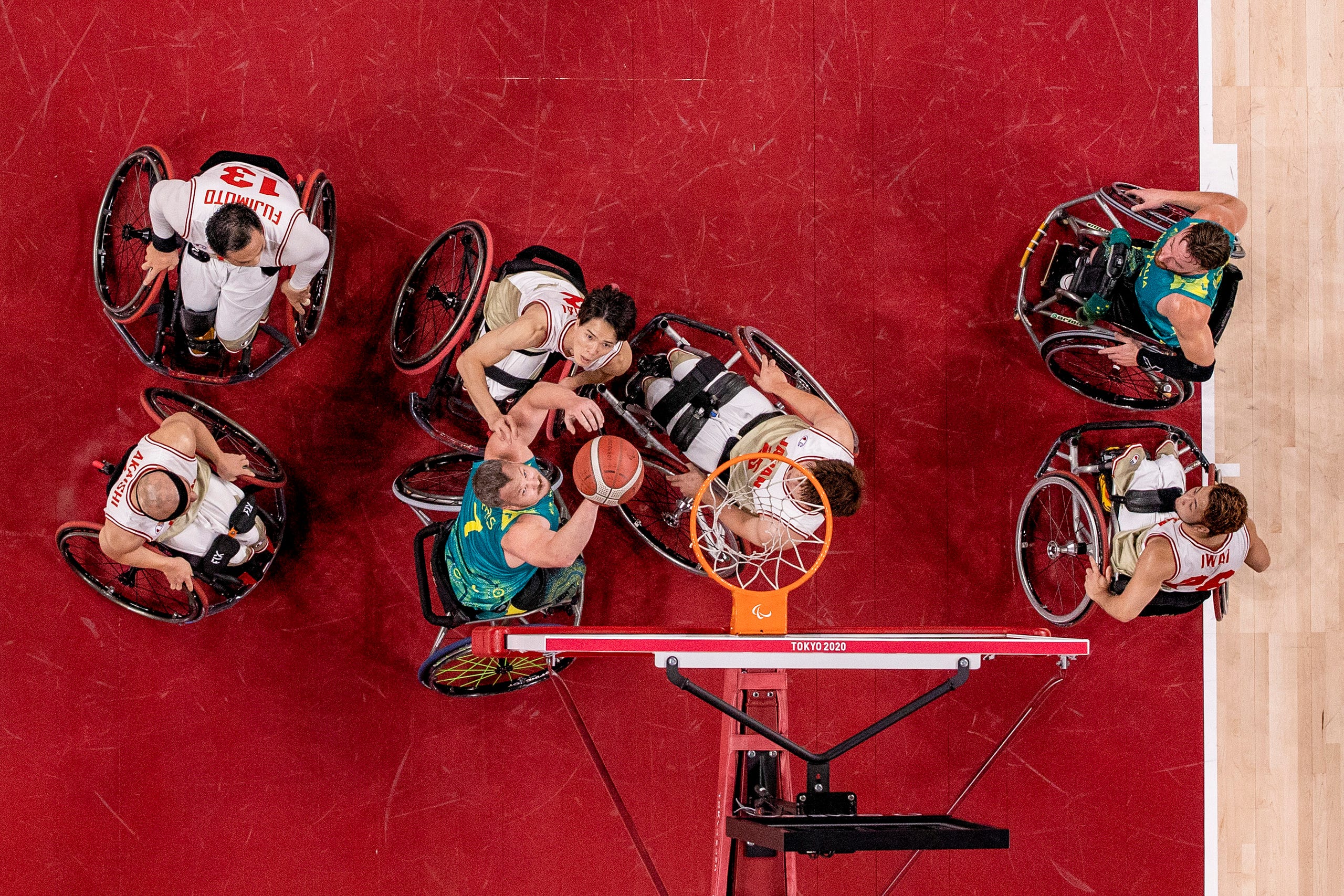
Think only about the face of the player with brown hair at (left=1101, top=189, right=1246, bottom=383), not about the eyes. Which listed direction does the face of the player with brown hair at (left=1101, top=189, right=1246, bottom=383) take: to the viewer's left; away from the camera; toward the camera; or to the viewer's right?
to the viewer's left

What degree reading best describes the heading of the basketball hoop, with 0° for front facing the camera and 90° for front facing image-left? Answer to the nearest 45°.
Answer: approximately 180°

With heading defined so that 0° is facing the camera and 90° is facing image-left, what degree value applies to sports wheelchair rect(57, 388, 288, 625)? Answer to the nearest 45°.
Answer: approximately 315°

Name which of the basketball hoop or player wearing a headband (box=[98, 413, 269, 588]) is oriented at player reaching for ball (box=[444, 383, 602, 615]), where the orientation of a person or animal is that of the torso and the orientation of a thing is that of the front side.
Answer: the player wearing a headband

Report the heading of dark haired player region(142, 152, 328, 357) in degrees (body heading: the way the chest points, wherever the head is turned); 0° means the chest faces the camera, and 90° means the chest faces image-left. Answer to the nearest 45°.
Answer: approximately 0°

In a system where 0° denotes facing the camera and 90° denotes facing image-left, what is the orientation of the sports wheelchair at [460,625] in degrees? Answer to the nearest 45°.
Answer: approximately 270°

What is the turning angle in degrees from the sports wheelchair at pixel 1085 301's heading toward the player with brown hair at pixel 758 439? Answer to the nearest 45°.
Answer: approximately 45° to its left

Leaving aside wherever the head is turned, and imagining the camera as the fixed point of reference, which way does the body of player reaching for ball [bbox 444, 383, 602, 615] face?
to the viewer's right

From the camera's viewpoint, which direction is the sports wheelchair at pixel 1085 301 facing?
to the viewer's left
